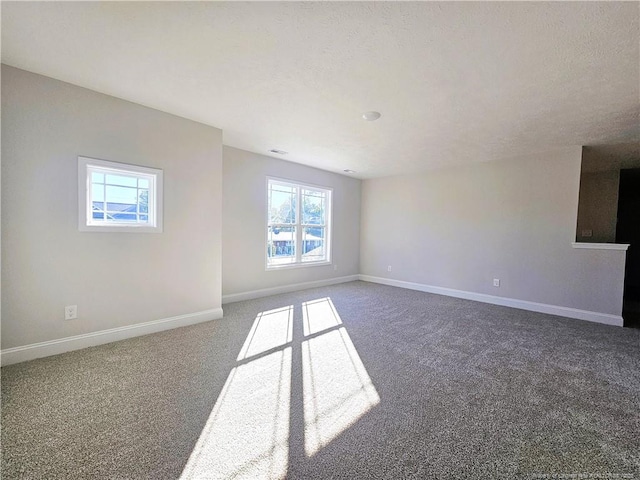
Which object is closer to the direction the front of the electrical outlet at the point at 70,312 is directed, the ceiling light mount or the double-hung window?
the ceiling light mount

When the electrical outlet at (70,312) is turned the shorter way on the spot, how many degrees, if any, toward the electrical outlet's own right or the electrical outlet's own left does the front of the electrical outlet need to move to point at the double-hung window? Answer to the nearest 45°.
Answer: approximately 90° to the electrical outlet's own left

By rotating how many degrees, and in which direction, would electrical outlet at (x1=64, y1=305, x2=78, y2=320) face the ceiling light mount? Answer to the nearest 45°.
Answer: approximately 45° to its left

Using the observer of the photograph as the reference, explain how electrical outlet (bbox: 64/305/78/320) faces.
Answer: facing the viewer

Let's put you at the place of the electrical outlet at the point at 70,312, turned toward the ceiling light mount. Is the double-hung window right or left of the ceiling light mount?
left
